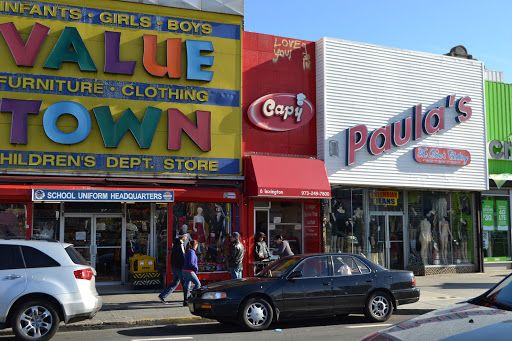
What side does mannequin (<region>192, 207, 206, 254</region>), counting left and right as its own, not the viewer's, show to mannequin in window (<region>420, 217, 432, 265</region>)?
left

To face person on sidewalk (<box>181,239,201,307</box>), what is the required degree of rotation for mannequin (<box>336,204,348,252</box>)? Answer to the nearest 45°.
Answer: approximately 45° to its right

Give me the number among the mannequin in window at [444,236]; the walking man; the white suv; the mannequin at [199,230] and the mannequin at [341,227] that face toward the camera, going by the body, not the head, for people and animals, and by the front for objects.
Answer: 3

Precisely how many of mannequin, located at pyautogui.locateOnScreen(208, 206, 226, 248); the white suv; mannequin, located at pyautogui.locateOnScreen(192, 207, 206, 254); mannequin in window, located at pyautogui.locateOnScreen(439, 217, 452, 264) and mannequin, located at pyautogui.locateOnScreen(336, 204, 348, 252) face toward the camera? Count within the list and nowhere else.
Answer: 4
